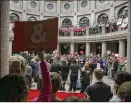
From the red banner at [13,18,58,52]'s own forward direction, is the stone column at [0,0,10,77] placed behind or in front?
behind

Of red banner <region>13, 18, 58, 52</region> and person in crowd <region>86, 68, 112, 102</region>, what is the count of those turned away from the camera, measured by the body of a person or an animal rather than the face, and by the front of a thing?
1

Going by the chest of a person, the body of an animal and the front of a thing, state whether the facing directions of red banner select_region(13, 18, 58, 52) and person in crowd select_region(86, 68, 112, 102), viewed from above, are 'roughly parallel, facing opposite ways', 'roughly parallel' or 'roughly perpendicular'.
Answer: roughly parallel, facing opposite ways

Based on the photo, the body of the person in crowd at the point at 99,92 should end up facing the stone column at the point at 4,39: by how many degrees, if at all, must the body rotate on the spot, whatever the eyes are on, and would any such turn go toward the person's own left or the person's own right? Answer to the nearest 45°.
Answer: approximately 90° to the person's own left

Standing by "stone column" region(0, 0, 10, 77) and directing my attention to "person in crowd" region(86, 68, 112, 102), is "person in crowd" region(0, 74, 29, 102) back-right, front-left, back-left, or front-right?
front-right

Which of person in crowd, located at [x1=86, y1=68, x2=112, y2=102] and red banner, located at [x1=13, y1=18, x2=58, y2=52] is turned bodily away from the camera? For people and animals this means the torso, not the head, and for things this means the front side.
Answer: the person in crowd

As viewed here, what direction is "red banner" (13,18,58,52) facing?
toward the camera

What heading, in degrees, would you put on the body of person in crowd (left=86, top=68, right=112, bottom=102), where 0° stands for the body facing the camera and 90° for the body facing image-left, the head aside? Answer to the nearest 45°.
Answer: approximately 180°

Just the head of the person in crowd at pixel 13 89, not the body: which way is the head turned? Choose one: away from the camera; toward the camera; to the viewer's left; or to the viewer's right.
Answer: away from the camera
